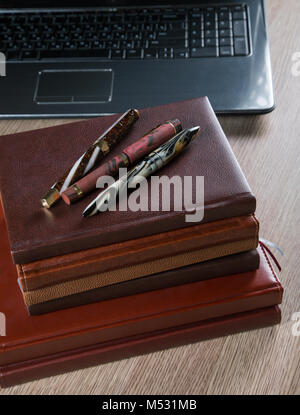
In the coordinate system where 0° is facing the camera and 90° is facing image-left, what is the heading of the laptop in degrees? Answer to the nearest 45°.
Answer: approximately 0°
